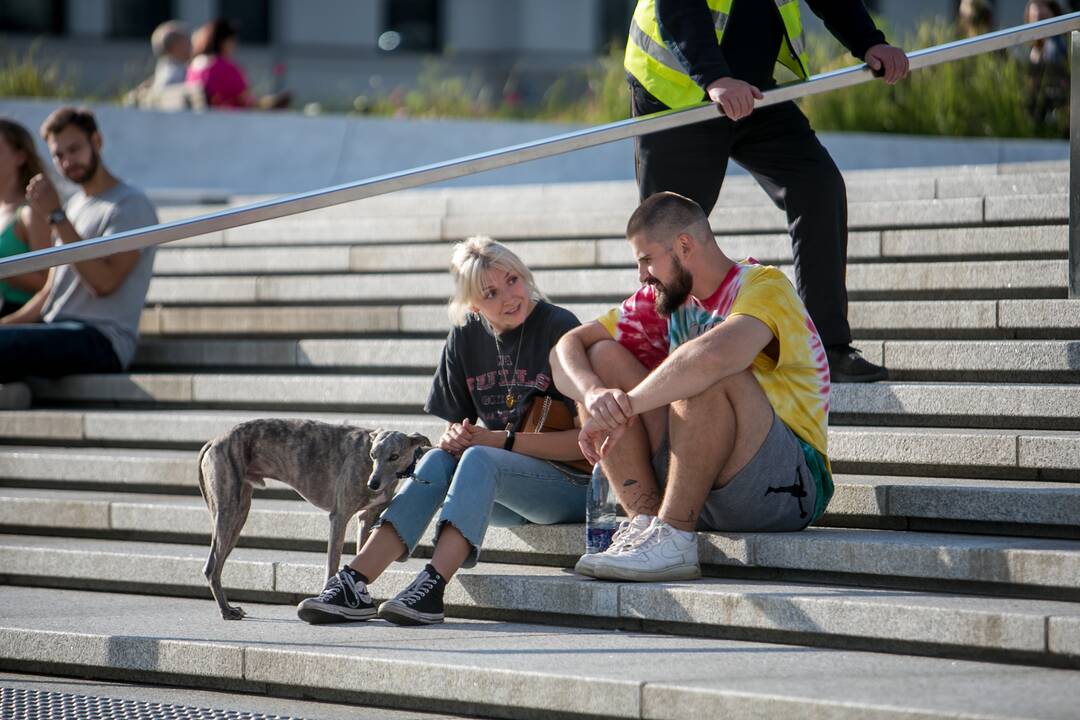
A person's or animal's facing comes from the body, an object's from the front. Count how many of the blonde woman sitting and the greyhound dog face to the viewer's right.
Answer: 1

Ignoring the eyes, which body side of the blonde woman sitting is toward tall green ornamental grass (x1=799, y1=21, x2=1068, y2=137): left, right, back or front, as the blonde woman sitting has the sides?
back

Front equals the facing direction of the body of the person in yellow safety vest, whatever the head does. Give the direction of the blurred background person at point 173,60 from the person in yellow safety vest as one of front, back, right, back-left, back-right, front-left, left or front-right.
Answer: back

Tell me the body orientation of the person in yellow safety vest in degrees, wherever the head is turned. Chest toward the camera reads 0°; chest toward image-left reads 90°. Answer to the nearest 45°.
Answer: approximately 315°

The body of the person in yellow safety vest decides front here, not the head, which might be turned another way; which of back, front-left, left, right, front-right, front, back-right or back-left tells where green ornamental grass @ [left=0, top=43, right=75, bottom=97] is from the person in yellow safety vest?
back

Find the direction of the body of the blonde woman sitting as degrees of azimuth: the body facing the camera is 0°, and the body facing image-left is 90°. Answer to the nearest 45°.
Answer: approximately 45°

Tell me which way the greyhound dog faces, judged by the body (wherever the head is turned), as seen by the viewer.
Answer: to the viewer's right
